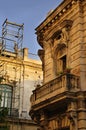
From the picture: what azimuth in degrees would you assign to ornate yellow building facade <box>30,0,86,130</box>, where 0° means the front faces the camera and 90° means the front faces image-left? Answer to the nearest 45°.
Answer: approximately 45°
